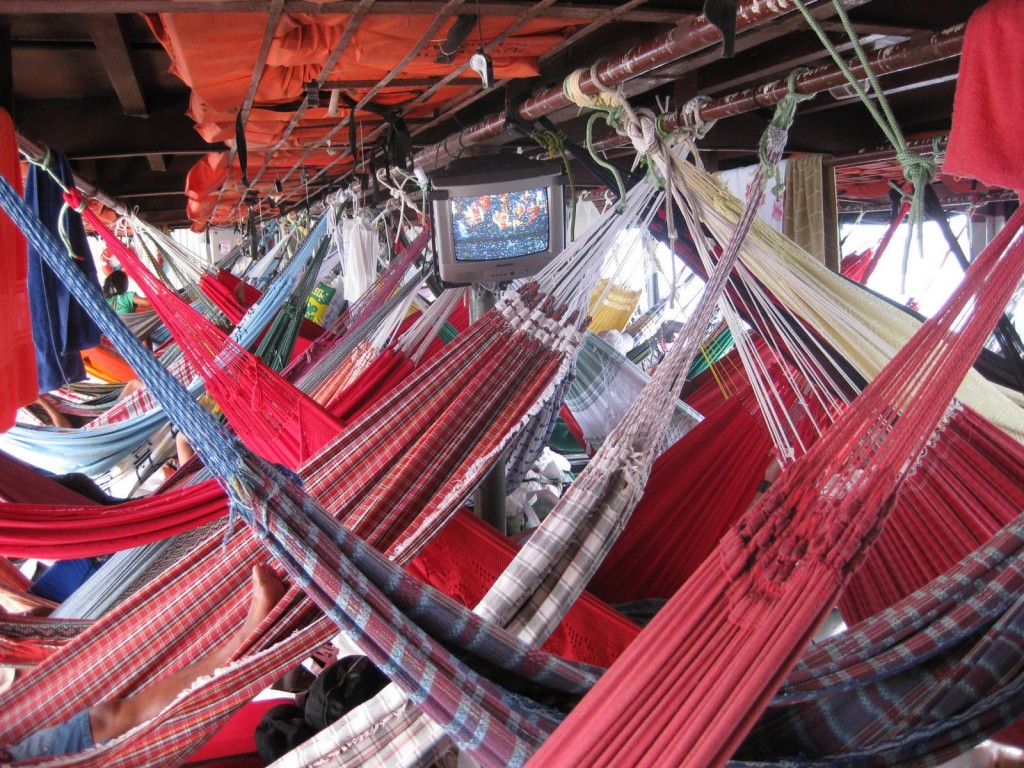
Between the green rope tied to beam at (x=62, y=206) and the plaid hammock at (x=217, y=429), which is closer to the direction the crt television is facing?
the plaid hammock

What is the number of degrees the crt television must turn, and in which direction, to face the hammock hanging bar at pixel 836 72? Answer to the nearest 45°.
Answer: approximately 45° to its left

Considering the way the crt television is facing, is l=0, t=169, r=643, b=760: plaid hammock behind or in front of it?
in front

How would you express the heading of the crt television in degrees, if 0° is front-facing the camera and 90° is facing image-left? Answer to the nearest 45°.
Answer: approximately 0°

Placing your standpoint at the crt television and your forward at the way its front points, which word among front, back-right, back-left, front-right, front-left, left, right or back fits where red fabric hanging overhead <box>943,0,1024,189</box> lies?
front-left

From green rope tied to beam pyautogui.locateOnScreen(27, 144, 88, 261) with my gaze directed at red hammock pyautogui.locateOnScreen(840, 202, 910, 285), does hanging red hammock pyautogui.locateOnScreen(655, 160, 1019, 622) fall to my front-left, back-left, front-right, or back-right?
front-right

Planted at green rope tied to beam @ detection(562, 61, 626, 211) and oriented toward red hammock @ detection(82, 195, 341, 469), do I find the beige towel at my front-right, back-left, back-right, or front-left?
back-right

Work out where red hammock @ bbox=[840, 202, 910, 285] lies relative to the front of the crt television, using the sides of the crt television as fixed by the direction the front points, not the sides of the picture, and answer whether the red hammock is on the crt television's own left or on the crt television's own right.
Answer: on the crt television's own left

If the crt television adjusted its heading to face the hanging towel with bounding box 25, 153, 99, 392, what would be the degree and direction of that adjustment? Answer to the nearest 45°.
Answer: approximately 90° to its right

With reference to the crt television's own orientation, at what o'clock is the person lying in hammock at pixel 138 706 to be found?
The person lying in hammock is roughly at 1 o'clock from the crt television.
